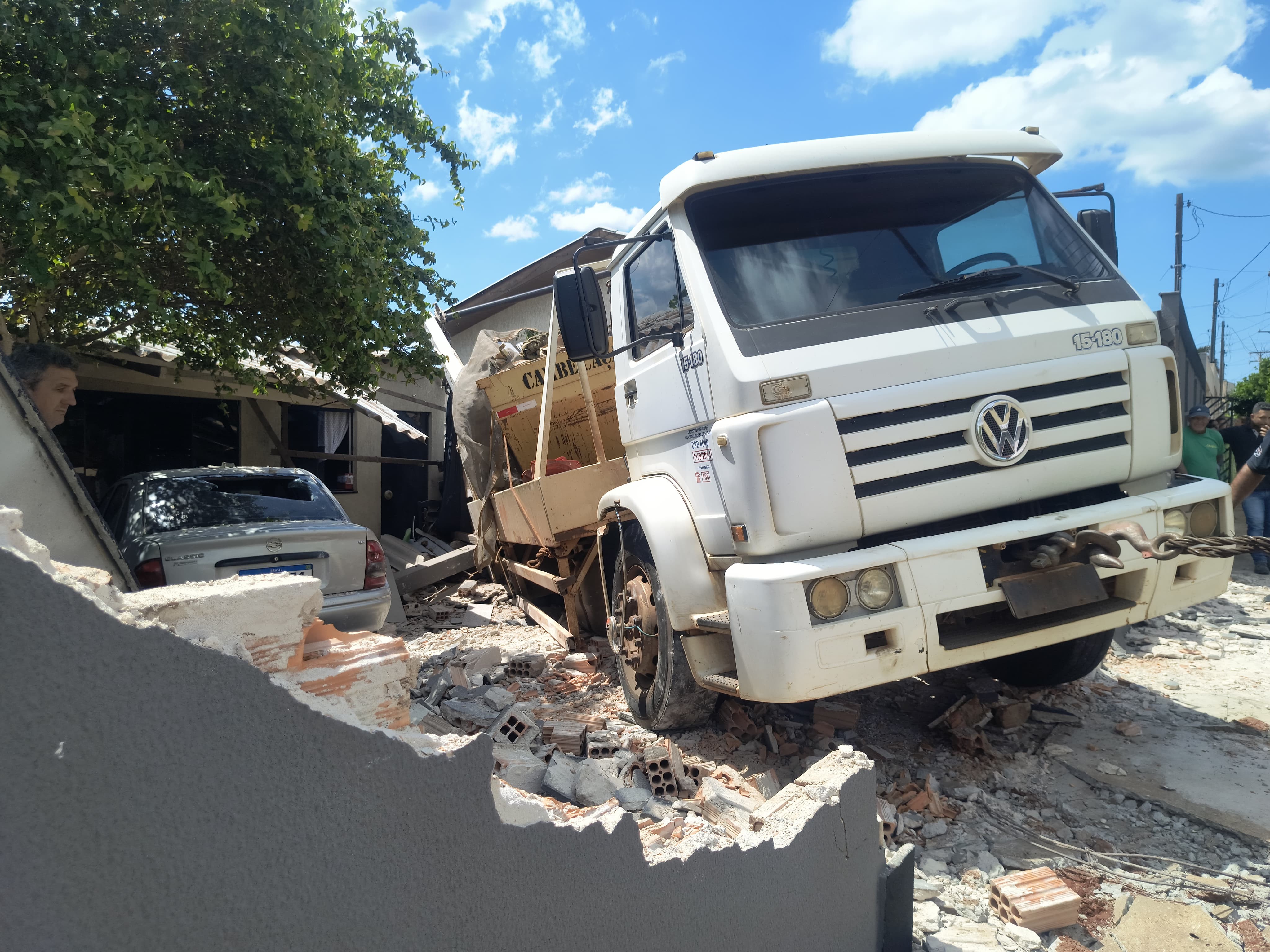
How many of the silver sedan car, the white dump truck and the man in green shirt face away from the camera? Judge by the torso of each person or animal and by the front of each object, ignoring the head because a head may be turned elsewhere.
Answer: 1

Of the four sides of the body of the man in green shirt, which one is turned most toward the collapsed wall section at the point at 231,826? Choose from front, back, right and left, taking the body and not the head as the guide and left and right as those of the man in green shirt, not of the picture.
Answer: front

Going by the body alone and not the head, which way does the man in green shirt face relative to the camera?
toward the camera

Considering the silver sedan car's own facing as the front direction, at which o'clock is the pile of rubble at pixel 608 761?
The pile of rubble is roughly at 5 o'clock from the silver sedan car.

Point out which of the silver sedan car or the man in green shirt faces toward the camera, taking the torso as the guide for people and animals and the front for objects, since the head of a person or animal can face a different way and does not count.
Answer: the man in green shirt

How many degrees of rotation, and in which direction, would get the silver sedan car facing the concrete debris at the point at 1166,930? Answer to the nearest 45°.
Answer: approximately 135° to its right

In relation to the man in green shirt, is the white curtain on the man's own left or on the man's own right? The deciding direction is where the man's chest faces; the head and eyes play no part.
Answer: on the man's own right

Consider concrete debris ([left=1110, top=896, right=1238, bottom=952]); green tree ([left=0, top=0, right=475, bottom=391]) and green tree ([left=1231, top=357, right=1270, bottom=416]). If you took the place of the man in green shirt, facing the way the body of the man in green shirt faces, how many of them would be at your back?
1

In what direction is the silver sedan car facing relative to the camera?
away from the camera

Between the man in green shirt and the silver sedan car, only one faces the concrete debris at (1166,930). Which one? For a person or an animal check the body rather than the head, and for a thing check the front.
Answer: the man in green shirt

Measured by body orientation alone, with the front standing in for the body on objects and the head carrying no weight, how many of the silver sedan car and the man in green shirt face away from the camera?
1

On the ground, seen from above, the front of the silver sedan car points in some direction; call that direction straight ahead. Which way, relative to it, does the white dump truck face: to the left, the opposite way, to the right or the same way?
the opposite way

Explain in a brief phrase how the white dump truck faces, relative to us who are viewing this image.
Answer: facing the viewer and to the right of the viewer

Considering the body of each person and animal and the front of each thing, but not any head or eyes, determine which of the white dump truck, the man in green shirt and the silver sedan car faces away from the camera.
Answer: the silver sedan car

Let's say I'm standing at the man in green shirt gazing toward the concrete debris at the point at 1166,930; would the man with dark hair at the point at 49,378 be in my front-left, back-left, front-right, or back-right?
front-right

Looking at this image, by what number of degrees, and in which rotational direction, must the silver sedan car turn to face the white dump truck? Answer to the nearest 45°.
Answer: approximately 135° to its right
